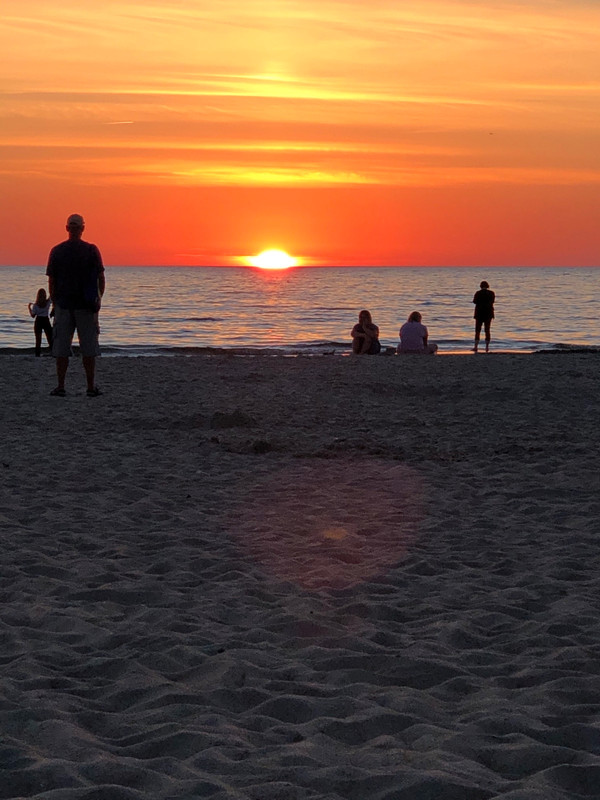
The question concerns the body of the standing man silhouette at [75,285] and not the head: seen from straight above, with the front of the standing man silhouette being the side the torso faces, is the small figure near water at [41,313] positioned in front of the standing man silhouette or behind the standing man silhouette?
in front

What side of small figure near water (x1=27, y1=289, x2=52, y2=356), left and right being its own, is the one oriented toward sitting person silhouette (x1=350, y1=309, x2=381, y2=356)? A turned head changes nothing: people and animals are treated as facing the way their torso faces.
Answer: right

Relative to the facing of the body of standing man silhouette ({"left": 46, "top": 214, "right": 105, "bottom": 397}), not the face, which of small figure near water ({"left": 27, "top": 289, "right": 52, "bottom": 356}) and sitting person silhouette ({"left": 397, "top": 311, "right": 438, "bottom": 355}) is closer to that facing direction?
the small figure near water

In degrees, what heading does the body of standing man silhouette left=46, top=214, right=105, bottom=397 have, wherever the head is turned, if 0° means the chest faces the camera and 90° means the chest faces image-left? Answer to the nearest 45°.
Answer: approximately 180°

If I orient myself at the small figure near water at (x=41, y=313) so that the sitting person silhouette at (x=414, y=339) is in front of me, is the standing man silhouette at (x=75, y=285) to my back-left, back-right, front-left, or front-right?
front-right

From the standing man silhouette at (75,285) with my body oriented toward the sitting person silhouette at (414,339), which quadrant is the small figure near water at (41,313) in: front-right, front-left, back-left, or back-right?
front-left

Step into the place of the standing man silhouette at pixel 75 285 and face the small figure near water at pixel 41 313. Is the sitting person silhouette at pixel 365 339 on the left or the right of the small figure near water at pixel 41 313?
right

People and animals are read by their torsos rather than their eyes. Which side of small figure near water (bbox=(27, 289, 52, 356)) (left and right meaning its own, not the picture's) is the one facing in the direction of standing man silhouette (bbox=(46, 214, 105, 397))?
back

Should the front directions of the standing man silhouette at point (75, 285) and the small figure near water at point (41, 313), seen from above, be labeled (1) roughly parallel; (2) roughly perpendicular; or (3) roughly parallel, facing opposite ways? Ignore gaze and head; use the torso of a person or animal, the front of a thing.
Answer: roughly parallel

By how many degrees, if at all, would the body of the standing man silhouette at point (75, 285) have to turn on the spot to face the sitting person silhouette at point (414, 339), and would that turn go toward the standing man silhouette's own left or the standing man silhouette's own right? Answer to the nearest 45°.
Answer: approximately 45° to the standing man silhouette's own right

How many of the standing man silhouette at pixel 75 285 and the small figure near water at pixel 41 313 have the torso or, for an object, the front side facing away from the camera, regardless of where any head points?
2

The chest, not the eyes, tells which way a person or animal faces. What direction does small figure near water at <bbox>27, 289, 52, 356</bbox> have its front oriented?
away from the camera

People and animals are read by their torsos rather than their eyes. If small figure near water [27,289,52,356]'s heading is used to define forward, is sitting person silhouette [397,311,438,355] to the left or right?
on its right
